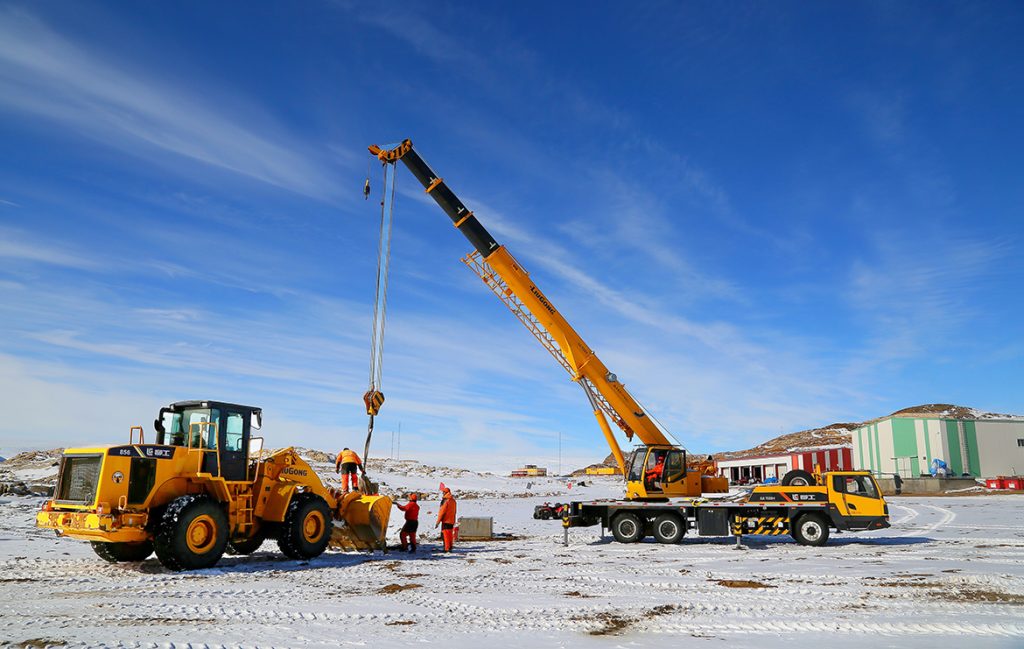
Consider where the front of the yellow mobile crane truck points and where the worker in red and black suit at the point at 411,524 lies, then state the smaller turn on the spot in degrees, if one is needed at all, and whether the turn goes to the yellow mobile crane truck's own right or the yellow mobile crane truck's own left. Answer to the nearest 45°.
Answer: approximately 135° to the yellow mobile crane truck's own right

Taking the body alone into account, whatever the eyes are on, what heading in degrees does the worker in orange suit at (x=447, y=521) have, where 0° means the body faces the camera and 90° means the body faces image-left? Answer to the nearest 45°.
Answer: approximately 90°

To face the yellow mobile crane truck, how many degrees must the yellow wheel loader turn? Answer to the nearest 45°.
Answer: approximately 45° to its right

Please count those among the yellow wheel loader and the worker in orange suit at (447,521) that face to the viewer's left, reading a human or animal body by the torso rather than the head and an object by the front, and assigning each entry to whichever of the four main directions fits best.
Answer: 1

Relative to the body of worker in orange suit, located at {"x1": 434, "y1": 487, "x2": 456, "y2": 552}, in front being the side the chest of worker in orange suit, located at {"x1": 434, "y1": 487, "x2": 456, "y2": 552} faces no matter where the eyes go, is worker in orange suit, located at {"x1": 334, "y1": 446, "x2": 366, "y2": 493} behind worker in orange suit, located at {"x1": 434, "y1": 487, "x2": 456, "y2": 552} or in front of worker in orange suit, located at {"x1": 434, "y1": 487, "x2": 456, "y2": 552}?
in front

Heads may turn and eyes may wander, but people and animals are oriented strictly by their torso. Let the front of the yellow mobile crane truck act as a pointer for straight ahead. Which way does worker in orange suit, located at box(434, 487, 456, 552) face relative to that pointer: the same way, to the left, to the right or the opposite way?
the opposite way

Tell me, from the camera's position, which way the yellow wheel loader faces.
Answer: facing away from the viewer and to the right of the viewer

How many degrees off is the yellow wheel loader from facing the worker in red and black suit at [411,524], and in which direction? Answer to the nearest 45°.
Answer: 0° — it already faces them

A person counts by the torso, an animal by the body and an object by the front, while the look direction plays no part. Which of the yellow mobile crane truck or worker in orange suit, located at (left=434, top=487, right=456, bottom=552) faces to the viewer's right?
the yellow mobile crane truck

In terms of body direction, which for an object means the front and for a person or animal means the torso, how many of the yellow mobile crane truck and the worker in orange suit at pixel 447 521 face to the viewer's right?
1

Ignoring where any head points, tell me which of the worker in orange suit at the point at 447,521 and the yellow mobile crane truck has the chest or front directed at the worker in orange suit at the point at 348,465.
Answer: the worker in orange suit at the point at 447,521

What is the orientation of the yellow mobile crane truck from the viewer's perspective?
to the viewer's right
